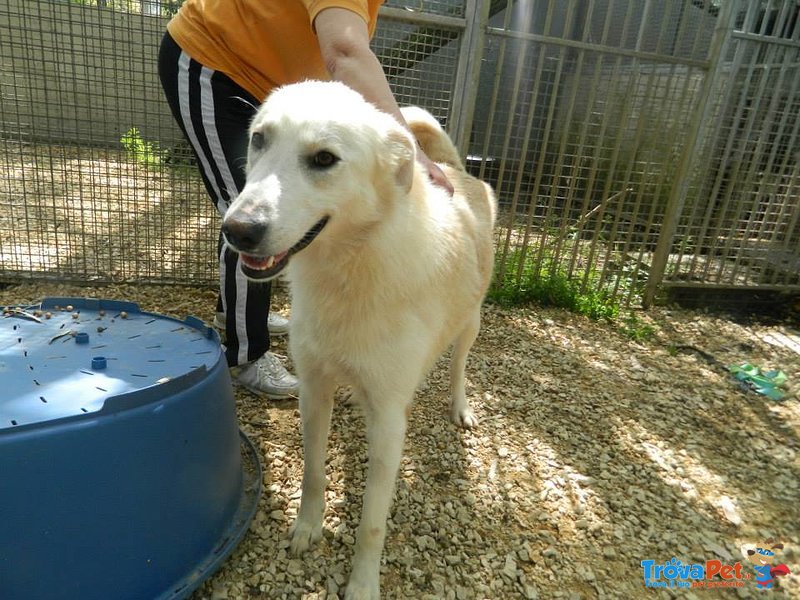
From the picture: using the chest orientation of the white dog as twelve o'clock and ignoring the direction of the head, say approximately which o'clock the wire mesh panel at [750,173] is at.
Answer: The wire mesh panel is roughly at 6 o'clock from the white dog.

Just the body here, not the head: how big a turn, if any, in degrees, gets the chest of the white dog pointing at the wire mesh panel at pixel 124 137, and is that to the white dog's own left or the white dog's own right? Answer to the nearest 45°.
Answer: approximately 90° to the white dog's own right

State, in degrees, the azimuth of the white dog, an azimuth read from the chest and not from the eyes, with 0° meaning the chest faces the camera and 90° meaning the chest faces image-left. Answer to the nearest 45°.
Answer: approximately 45°

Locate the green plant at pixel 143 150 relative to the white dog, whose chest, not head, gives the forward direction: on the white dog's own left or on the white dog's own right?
on the white dog's own right

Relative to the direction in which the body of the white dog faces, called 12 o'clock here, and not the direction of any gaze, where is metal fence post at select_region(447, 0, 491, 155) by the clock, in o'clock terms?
The metal fence post is roughly at 5 o'clock from the white dog.

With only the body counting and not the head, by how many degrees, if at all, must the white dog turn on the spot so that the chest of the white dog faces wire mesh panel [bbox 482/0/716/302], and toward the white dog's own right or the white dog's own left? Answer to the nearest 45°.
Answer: approximately 180°

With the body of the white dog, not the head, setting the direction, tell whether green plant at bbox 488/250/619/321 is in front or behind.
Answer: behind

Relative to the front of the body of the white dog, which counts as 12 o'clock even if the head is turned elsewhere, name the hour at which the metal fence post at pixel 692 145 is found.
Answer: The metal fence post is roughly at 6 o'clock from the white dog.
